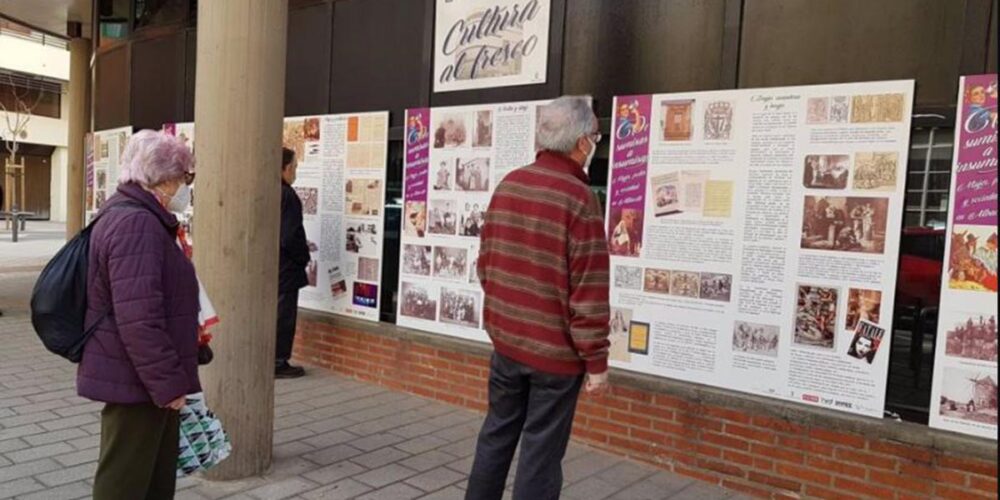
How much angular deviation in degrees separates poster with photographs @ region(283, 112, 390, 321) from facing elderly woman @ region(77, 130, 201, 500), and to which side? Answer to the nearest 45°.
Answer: approximately 45° to its left

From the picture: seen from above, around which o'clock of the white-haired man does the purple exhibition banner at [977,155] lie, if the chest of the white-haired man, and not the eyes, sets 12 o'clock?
The purple exhibition banner is roughly at 1 o'clock from the white-haired man.

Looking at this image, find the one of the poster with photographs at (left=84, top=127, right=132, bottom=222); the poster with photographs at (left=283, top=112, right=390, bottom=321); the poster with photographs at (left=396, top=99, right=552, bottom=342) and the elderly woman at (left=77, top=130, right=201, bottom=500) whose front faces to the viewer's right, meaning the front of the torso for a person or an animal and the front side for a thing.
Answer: the elderly woman

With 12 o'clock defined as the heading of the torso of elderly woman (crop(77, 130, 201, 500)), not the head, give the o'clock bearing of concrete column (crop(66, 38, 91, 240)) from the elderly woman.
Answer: The concrete column is roughly at 9 o'clock from the elderly woman.

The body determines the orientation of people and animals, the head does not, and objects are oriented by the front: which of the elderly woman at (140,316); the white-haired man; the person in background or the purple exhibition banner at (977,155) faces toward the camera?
the purple exhibition banner

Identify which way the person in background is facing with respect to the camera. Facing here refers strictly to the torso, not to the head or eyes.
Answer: to the viewer's right

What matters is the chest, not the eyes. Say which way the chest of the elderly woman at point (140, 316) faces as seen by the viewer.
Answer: to the viewer's right

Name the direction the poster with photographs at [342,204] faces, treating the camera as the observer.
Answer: facing the viewer and to the left of the viewer

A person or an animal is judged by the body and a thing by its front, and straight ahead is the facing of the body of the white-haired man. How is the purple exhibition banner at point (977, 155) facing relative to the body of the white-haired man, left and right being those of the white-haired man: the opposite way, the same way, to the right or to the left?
the opposite way

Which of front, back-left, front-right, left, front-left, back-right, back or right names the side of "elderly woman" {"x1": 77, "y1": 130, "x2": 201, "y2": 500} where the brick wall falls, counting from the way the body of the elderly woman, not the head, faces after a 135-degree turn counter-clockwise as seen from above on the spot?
back-right

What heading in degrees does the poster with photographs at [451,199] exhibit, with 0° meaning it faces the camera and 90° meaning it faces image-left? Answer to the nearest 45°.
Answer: approximately 45°

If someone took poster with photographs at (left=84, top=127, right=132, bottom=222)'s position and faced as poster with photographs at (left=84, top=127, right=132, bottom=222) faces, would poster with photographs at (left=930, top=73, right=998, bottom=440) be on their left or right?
on their left

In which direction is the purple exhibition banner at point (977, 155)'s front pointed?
toward the camera

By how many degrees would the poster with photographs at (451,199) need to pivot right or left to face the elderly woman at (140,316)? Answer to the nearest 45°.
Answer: approximately 45° to its left

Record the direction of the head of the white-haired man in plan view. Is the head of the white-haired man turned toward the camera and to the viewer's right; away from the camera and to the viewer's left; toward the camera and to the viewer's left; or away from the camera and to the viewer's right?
away from the camera and to the viewer's right

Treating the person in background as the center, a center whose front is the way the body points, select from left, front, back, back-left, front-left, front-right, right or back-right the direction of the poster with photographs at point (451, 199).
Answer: front-right
